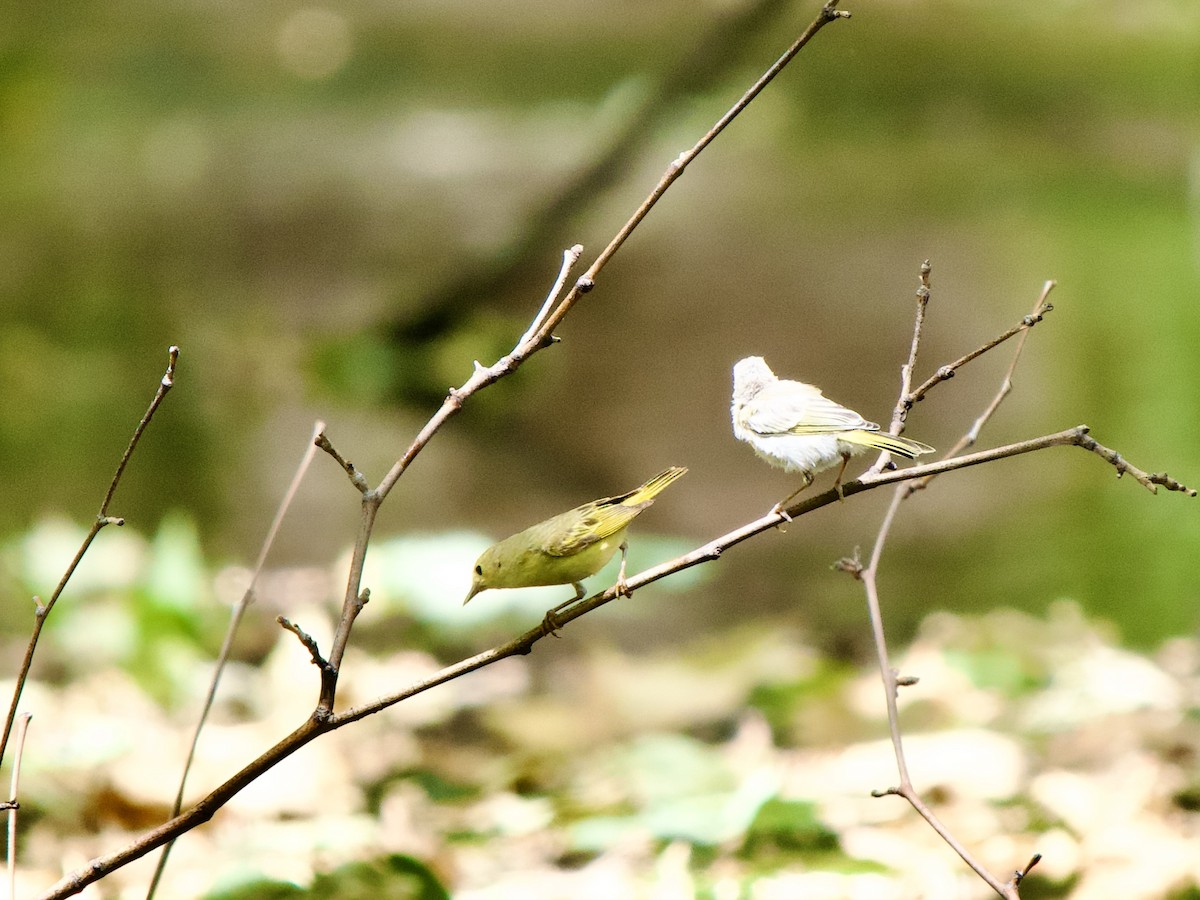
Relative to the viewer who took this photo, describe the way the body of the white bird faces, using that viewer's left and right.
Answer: facing to the left of the viewer

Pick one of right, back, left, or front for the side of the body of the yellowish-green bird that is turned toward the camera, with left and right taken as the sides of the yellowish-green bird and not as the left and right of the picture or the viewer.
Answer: left

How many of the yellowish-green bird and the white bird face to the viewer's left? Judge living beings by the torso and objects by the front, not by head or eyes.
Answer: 2
